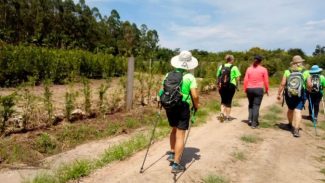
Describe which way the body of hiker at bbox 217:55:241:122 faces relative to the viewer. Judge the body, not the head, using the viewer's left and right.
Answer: facing away from the viewer and to the right of the viewer

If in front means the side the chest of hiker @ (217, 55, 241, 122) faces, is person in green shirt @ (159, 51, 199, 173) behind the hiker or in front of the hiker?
behind

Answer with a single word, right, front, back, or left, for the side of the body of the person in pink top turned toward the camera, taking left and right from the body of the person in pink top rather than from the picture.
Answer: back

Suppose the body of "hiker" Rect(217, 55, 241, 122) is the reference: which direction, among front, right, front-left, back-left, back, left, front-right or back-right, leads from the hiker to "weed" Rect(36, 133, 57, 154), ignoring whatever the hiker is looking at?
back

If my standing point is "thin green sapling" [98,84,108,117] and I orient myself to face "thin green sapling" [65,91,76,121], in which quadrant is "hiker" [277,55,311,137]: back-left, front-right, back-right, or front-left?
back-left

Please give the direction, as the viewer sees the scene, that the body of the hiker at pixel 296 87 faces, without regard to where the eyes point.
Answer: away from the camera

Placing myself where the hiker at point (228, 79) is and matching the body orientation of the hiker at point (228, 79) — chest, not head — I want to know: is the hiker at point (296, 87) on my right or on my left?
on my right

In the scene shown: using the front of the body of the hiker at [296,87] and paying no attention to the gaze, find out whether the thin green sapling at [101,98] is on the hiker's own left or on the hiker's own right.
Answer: on the hiker's own left

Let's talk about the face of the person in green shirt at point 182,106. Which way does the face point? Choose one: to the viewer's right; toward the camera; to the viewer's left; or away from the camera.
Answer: away from the camera

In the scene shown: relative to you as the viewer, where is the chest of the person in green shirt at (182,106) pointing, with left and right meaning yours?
facing away from the viewer and to the right of the viewer

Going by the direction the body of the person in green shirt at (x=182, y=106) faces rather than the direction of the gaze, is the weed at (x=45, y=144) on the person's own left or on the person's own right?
on the person's own left

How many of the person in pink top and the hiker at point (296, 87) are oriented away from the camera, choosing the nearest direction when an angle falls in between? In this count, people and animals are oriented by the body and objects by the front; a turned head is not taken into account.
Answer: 2

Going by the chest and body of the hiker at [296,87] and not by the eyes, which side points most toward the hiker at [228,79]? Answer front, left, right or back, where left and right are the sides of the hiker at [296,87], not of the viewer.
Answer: left
